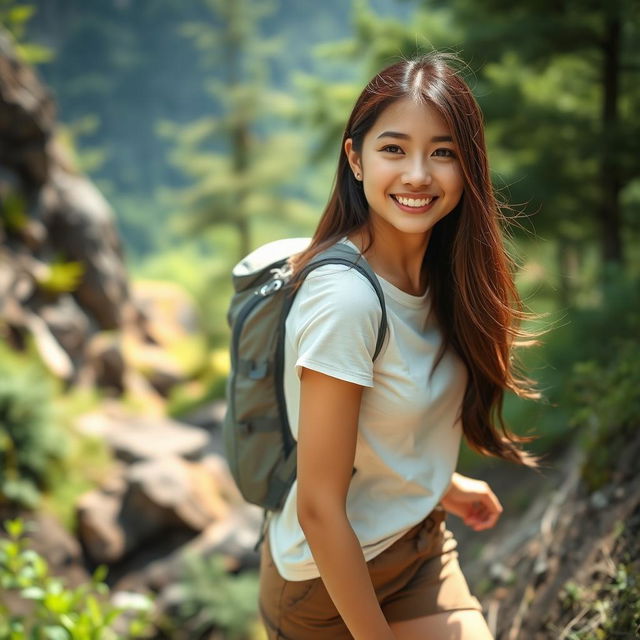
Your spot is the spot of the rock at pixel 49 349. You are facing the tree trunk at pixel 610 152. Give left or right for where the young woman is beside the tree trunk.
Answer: right

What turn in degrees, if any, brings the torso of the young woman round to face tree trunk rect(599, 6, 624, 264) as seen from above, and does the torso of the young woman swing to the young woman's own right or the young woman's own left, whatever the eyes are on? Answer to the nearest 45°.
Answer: approximately 135° to the young woman's own left

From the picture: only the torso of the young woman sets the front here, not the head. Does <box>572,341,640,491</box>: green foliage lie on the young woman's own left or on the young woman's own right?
on the young woman's own left

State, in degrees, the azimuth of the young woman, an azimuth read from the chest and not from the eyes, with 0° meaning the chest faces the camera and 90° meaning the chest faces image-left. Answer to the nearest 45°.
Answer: approximately 315°

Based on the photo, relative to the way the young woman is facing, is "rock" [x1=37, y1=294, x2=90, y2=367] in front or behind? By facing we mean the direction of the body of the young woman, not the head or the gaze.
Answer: behind

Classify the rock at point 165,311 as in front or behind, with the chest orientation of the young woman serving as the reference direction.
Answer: behind

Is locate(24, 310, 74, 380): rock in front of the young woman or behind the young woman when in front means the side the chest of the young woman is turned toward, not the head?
behind

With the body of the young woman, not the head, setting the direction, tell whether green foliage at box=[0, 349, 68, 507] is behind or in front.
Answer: behind

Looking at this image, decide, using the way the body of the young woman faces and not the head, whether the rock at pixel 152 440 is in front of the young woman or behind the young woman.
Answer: behind
